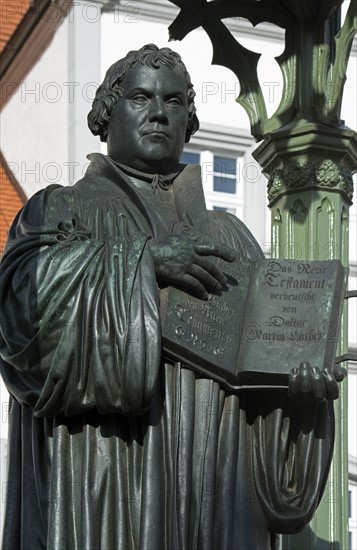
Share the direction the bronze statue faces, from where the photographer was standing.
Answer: facing the viewer and to the right of the viewer
